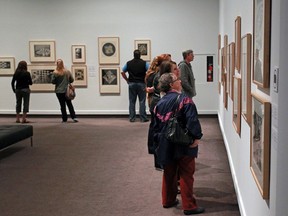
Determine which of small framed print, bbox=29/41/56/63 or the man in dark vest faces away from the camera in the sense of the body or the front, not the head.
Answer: the man in dark vest

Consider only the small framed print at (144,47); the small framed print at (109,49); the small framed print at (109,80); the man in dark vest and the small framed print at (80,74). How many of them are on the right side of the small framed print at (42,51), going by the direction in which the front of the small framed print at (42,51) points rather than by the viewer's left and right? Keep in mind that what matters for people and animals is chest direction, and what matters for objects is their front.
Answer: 0

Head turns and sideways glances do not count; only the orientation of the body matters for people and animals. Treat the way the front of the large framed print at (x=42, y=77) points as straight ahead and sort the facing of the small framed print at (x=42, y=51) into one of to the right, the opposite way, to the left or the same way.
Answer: the same way

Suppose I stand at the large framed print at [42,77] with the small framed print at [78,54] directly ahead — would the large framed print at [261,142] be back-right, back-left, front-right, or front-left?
front-right

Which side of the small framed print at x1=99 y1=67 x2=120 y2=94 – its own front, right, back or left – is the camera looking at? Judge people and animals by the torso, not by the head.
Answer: front

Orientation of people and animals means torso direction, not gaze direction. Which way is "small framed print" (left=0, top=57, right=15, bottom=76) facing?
toward the camera

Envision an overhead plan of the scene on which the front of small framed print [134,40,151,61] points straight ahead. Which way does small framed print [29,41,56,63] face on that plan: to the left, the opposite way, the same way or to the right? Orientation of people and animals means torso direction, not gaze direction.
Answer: the same way

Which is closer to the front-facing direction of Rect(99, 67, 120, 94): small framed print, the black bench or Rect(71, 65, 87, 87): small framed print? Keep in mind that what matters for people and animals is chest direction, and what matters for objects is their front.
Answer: the black bench

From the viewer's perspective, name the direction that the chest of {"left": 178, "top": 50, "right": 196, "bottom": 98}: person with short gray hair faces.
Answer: to the viewer's right

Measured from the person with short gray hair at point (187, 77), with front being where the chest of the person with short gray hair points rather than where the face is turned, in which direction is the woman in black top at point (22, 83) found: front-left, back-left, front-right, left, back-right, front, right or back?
back-left

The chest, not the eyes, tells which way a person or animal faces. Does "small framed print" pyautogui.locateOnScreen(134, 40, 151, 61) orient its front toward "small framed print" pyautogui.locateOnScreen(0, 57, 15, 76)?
no

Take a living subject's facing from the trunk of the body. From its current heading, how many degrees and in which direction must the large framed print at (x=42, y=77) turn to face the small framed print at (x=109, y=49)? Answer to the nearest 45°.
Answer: approximately 90° to its left

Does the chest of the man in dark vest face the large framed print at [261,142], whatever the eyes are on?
no

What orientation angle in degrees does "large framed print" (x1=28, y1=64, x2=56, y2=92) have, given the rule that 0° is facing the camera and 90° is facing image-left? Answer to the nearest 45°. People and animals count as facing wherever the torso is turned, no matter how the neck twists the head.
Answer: approximately 0°

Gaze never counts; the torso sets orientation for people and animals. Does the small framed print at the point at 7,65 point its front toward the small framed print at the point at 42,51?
no

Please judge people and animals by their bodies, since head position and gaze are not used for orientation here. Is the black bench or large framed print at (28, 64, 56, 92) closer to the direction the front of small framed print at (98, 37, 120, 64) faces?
the black bench

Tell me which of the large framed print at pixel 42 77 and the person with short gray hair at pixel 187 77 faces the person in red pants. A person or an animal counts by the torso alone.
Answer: the large framed print

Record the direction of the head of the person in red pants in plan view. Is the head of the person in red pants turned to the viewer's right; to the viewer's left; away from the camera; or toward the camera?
to the viewer's right

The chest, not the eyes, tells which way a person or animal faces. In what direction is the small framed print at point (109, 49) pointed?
toward the camera

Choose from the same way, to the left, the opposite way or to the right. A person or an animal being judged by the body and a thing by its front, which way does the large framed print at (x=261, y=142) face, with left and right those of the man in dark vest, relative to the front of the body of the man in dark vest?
to the left

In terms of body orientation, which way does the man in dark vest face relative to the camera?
away from the camera
